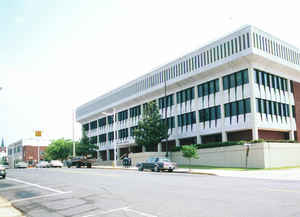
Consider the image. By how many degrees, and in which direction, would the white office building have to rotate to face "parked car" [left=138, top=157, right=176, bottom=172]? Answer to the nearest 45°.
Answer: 0° — it already faces it

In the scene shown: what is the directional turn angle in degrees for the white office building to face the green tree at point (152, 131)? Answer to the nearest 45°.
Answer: approximately 45° to its right

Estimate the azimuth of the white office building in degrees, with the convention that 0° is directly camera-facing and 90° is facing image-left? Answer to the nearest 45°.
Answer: approximately 45°
